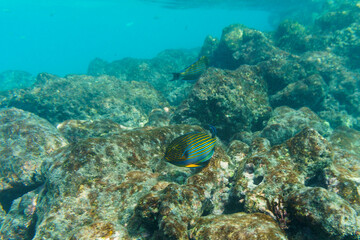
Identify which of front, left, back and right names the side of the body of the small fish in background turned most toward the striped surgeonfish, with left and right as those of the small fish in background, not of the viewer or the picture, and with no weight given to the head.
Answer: right

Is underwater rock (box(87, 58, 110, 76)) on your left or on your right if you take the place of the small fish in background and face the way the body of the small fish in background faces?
on your left

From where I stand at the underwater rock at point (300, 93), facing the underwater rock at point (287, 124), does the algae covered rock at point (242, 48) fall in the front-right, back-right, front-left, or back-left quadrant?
back-right

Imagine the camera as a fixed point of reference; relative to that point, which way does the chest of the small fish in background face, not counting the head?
to the viewer's right

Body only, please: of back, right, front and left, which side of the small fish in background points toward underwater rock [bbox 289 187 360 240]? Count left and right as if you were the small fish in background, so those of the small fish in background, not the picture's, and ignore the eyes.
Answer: right

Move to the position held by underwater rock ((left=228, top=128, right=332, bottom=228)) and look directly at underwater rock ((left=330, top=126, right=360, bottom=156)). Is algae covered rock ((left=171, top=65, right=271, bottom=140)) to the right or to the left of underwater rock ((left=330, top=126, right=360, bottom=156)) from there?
left

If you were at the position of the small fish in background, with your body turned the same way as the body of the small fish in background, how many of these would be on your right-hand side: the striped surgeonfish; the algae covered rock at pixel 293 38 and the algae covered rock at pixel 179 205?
2
